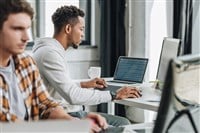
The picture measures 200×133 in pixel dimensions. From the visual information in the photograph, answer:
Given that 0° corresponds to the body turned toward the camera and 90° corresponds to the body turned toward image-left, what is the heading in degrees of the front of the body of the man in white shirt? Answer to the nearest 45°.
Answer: approximately 270°

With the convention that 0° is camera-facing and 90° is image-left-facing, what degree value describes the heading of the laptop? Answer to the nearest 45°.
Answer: approximately 45°

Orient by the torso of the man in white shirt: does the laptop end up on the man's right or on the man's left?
on the man's left

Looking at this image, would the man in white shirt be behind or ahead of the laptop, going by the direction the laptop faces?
ahead

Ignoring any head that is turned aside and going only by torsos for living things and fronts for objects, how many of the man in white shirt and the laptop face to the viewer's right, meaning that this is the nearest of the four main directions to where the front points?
1

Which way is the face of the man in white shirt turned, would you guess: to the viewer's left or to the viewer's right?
to the viewer's right
